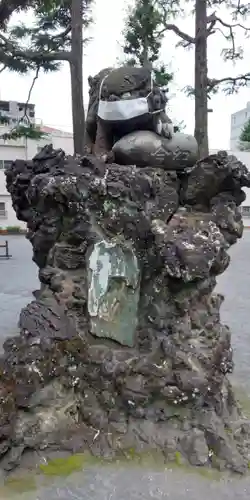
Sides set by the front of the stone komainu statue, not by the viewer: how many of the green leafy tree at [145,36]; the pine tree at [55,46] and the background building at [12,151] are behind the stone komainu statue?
3

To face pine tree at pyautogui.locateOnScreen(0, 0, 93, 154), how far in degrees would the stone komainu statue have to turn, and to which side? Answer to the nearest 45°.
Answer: approximately 180°

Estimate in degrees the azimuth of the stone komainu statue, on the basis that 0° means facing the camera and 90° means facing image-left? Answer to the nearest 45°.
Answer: approximately 0°

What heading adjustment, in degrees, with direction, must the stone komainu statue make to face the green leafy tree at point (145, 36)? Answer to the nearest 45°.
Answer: approximately 180°

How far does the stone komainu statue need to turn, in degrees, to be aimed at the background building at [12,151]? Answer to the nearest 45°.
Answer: approximately 180°
